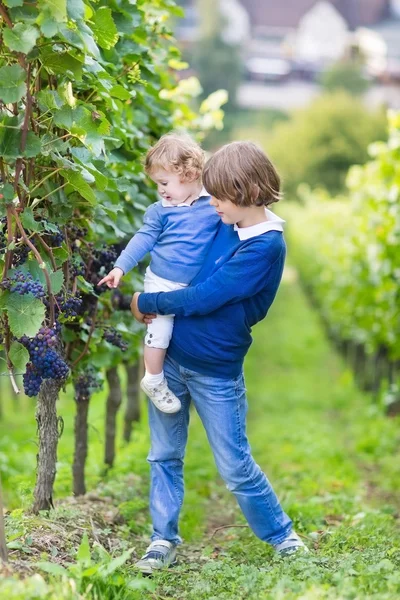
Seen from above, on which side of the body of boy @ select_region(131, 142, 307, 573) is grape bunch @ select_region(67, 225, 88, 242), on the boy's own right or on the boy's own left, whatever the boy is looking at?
on the boy's own right

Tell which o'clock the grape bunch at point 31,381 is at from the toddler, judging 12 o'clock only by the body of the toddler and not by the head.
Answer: The grape bunch is roughly at 12 o'clock from the toddler.

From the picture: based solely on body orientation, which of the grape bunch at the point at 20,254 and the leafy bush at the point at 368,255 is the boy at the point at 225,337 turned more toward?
the grape bunch

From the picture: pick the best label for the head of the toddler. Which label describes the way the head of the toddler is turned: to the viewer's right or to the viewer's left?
to the viewer's left

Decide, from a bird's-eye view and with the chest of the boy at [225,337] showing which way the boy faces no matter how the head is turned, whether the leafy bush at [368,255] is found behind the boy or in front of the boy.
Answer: behind

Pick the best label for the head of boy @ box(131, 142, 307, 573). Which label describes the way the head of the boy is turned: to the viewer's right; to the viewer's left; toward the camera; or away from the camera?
to the viewer's left

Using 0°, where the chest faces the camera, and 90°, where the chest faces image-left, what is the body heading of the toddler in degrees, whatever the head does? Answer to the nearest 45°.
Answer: approximately 45°
